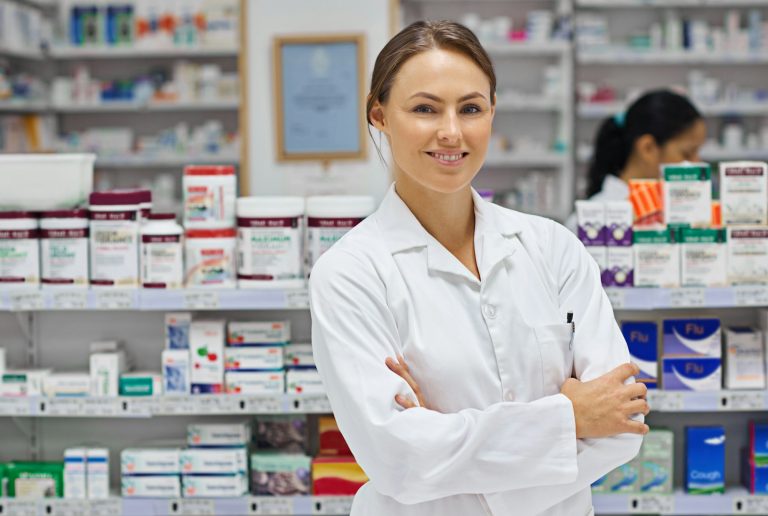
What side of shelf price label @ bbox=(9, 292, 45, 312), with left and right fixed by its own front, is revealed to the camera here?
front

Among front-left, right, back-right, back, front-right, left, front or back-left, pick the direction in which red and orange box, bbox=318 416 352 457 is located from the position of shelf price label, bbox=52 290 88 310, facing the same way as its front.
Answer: left

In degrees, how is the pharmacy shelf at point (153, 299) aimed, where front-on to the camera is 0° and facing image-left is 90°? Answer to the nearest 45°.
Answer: approximately 0°

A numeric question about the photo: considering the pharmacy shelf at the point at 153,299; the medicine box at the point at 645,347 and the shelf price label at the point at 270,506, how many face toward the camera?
3

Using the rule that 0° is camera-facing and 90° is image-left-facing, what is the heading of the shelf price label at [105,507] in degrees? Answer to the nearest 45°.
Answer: approximately 0°

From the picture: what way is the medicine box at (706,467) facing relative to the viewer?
toward the camera

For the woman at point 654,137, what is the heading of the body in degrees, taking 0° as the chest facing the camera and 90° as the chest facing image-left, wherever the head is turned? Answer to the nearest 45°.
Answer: approximately 270°

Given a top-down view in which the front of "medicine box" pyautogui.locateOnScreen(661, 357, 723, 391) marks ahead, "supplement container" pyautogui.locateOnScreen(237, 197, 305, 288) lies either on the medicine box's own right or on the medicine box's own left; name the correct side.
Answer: on the medicine box's own right

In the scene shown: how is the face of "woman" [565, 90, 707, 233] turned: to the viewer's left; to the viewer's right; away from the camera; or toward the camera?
to the viewer's right

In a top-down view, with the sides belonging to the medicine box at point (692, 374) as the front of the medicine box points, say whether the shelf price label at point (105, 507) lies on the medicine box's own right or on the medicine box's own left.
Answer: on the medicine box's own right

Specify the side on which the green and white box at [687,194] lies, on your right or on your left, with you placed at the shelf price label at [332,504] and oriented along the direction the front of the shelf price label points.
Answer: on your left

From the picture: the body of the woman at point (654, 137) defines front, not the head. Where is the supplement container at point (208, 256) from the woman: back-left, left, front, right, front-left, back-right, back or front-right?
back-right
